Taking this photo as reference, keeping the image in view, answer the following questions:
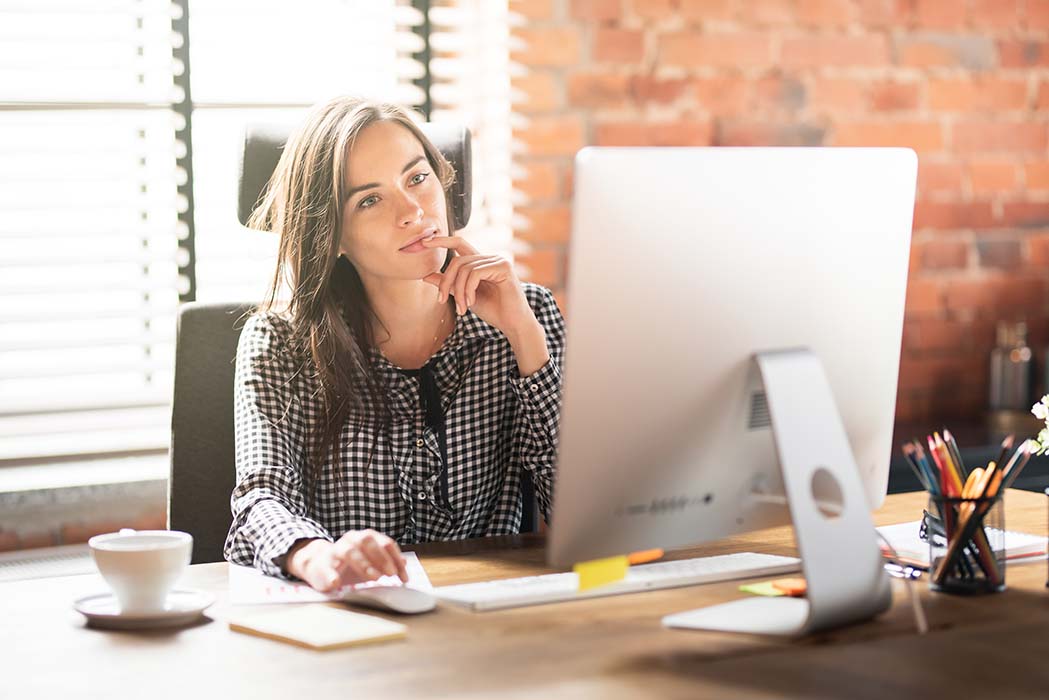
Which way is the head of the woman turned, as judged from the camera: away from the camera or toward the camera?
toward the camera

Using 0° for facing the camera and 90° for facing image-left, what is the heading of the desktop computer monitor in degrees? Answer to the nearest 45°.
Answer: approximately 135°

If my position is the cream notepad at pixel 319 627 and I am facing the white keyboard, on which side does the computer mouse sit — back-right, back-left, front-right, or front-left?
front-left

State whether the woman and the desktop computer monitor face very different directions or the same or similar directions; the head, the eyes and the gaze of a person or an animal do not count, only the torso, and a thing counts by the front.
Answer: very different directions

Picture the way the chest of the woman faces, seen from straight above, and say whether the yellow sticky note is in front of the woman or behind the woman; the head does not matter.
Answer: in front

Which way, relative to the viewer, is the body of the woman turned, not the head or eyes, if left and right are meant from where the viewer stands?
facing the viewer and to the right of the viewer

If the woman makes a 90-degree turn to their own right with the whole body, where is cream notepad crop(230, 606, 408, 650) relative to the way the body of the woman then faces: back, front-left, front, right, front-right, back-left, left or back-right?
front-left

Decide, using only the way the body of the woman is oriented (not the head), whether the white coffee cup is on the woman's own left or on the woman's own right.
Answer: on the woman's own right
